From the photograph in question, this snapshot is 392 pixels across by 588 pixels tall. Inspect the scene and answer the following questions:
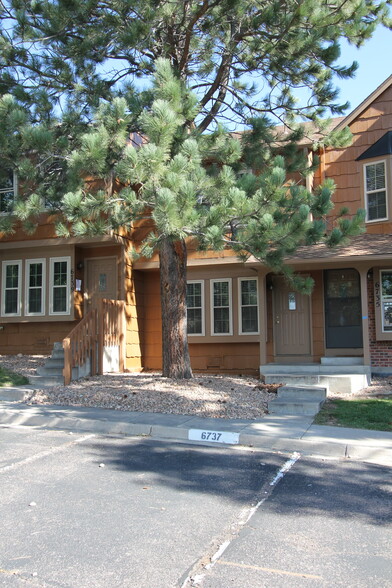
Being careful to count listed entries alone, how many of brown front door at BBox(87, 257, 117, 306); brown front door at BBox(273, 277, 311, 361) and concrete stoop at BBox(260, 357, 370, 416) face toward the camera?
3

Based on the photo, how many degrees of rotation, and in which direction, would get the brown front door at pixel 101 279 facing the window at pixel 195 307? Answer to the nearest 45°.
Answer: approximately 90° to its left

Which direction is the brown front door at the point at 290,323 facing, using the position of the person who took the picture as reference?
facing the viewer

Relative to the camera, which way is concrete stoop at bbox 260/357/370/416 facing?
toward the camera

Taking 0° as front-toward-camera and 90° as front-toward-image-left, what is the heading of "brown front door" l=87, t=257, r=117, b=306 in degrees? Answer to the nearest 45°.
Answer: approximately 0°

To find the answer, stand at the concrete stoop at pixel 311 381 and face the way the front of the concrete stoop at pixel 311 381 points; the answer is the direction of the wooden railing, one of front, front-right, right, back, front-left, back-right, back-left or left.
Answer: right

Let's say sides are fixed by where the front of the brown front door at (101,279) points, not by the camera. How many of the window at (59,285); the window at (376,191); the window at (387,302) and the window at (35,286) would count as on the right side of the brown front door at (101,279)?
2
